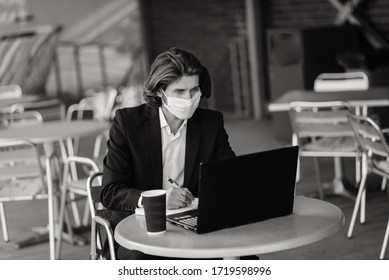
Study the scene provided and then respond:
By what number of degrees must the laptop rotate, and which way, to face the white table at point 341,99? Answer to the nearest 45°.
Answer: approximately 45° to its right

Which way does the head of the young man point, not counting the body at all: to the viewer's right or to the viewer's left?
to the viewer's right

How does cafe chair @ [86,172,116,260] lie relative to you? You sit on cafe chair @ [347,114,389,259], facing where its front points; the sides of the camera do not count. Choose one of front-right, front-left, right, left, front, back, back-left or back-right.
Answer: back

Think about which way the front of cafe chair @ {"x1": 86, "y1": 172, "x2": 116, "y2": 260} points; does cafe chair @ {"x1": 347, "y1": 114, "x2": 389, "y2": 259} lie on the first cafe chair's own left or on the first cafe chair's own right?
on the first cafe chair's own left

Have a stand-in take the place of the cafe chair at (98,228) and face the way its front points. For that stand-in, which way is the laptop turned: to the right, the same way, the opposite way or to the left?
the opposite way

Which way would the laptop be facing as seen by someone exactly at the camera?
facing away from the viewer and to the left of the viewer

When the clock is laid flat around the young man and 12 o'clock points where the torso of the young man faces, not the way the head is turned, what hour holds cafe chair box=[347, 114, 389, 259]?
The cafe chair is roughly at 9 o'clock from the young man.

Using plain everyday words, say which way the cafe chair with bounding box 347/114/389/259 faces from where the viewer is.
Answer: facing away from the viewer and to the right of the viewer

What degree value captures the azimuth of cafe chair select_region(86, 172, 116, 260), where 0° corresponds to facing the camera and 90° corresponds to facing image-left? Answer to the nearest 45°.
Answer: approximately 315°
